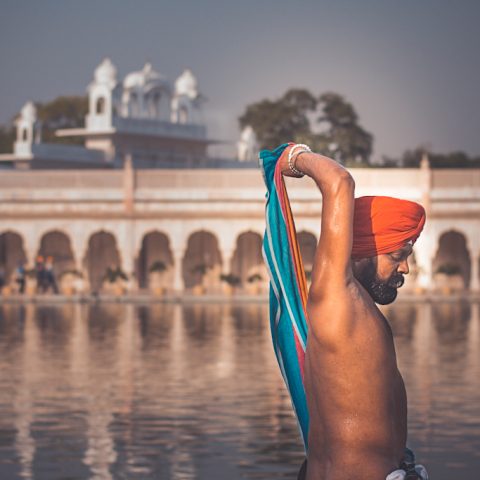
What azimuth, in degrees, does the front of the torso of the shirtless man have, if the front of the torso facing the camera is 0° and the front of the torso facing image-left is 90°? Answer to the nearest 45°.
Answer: approximately 270°

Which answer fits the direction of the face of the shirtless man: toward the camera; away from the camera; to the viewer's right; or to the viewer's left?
to the viewer's right
